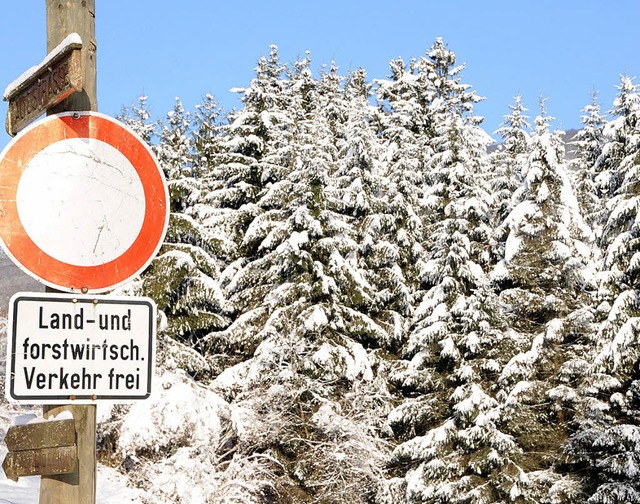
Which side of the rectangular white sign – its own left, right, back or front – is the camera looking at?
front

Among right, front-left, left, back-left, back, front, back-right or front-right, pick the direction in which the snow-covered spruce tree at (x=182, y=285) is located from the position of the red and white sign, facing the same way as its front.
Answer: back

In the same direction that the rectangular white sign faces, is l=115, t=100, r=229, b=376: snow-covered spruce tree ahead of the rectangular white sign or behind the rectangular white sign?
behind

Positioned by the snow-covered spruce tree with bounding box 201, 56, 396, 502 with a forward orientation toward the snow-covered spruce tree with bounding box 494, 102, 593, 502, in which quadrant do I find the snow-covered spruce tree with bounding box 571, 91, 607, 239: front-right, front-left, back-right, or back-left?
front-left

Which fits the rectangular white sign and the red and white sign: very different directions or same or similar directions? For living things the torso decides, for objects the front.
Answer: same or similar directions

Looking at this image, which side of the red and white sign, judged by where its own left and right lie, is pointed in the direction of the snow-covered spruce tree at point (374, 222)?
back

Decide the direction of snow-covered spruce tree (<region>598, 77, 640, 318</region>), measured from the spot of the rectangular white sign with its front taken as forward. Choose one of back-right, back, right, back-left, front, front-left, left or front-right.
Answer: back-left

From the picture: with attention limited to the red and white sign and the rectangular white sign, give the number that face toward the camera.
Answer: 2

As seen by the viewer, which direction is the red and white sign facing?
toward the camera

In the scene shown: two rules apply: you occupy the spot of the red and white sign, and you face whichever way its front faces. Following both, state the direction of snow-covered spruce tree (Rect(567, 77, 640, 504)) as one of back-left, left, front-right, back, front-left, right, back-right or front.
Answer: back-left

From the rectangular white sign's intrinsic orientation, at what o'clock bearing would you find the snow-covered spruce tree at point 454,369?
The snow-covered spruce tree is roughly at 7 o'clock from the rectangular white sign.

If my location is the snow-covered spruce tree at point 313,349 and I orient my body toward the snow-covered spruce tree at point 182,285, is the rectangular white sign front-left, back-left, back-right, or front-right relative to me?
front-left

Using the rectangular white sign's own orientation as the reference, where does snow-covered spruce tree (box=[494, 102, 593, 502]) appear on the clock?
The snow-covered spruce tree is roughly at 7 o'clock from the rectangular white sign.
